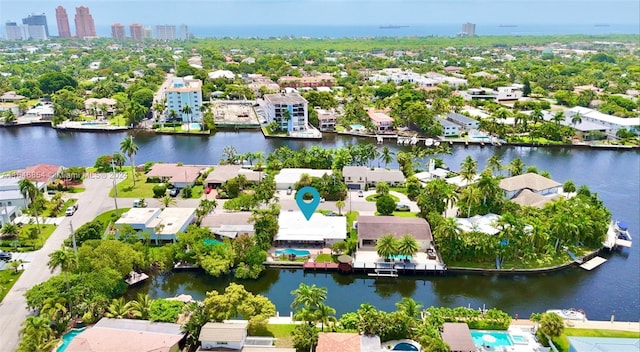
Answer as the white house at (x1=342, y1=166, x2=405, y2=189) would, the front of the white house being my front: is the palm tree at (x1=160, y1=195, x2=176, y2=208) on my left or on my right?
on my right

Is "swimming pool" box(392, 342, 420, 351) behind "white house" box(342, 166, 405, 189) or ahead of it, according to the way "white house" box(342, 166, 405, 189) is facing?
ahead

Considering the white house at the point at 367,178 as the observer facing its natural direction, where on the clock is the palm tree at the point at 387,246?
The palm tree is roughly at 12 o'clock from the white house.

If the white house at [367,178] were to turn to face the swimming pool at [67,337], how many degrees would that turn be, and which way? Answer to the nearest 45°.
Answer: approximately 45° to its right

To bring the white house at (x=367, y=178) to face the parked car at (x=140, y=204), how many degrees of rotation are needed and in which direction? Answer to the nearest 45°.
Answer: approximately 90° to its right

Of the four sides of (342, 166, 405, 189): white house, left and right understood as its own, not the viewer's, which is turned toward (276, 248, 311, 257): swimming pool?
front

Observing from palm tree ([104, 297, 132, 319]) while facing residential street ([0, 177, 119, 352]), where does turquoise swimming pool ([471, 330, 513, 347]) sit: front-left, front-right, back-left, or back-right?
back-right

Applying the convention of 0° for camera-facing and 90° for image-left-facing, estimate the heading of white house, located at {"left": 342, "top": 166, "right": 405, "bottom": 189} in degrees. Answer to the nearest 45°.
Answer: approximately 0°

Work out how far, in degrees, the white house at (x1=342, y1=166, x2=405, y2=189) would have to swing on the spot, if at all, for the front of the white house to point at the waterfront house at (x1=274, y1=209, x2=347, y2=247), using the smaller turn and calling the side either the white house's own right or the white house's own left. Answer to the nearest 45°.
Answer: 0° — it already faces it

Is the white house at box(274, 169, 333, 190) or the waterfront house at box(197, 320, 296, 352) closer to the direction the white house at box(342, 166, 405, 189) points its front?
the waterfront house

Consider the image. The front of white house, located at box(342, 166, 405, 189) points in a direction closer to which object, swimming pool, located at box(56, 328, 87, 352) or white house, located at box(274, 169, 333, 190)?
the swimming pool
